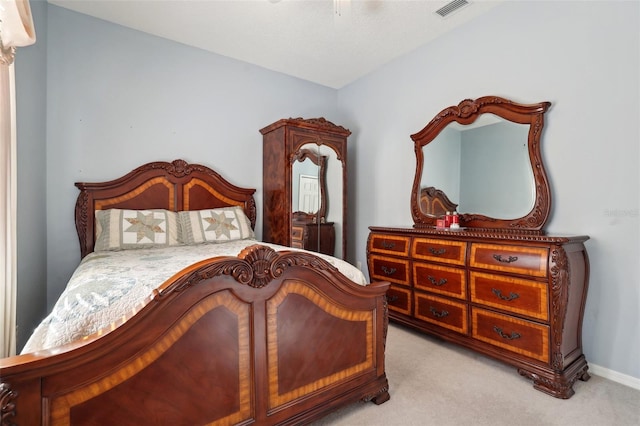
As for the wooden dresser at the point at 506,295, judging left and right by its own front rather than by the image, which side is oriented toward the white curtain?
front

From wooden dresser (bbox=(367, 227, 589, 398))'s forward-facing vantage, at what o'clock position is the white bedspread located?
The white bedspread is roughly at 12 o'clock from the wooden dresser.

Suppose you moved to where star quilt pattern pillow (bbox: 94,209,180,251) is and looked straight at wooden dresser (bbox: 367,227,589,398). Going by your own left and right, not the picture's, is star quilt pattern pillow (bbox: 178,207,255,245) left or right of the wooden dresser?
left

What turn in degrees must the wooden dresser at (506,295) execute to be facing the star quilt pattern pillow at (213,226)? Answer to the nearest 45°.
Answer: approximately 45° to its right

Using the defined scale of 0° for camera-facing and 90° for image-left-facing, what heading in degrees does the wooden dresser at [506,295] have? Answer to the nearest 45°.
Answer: approximately 45°

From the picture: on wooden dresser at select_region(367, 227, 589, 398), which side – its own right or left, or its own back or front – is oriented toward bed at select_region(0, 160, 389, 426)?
front
